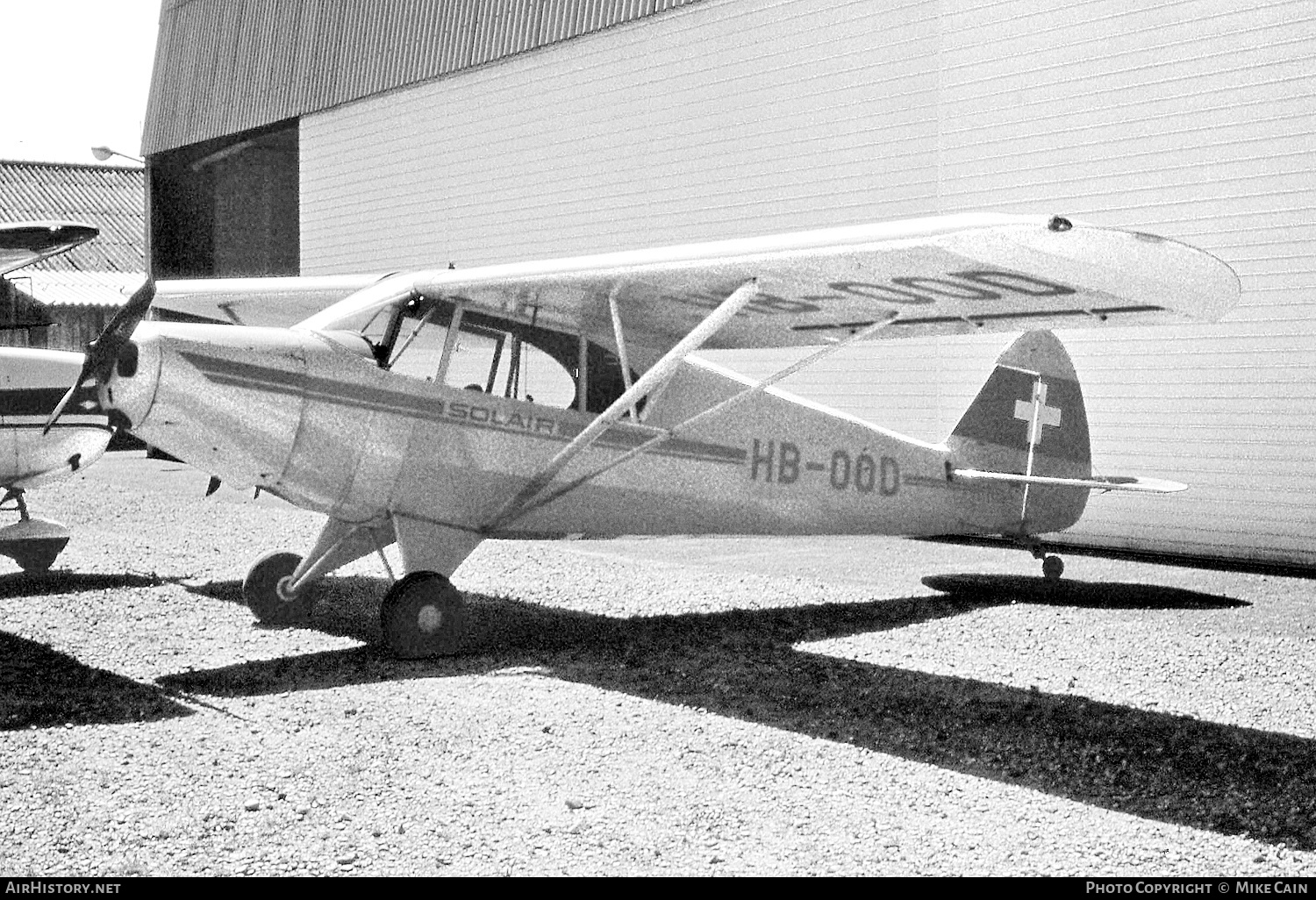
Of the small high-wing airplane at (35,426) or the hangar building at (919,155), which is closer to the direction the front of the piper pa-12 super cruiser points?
the small high-wing airplane

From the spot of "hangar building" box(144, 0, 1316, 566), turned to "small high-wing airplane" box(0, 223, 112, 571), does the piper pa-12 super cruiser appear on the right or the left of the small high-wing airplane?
left

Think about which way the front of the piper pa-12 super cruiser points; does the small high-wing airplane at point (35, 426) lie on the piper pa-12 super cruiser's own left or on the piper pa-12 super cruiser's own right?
on the piper pa-12 super cruiser's own right

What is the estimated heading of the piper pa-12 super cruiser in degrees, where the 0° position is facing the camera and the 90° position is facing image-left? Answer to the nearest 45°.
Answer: approximately 45°
